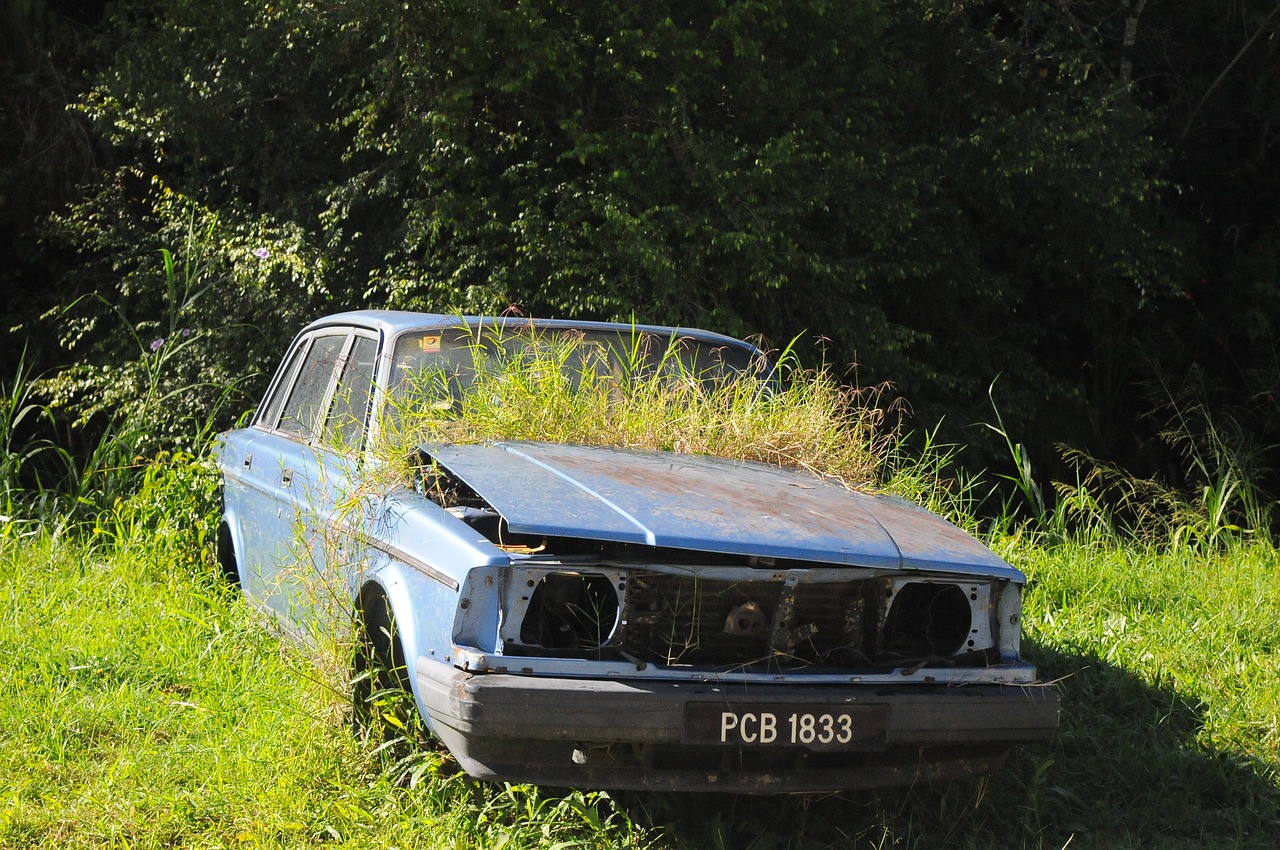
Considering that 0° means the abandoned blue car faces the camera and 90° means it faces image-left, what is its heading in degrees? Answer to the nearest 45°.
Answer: approximately 315°
